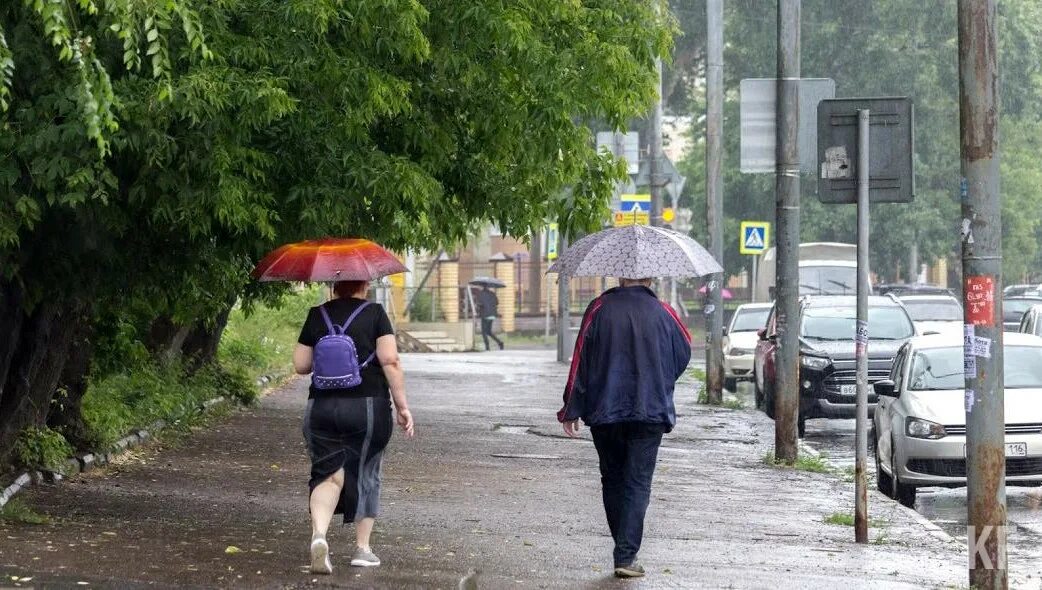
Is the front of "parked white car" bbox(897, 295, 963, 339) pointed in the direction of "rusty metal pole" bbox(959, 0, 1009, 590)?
yes

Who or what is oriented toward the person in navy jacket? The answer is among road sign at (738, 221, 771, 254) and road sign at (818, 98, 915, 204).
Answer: road sign at (738, 221, 771, 254)

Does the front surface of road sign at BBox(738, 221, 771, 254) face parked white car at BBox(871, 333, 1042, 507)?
yes

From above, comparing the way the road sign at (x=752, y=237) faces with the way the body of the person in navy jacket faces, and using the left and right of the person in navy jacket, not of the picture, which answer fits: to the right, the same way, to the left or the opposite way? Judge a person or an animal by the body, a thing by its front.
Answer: the opposite way

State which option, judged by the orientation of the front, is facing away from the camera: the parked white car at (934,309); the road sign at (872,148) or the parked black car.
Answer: the road sign

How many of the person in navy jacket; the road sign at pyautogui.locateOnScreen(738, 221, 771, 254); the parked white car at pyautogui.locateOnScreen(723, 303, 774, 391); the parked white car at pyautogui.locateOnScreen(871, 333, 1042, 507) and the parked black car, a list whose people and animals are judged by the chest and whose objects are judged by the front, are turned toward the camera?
4

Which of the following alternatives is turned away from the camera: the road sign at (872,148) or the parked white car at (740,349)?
the road sign

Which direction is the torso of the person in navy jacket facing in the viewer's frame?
away from the camera

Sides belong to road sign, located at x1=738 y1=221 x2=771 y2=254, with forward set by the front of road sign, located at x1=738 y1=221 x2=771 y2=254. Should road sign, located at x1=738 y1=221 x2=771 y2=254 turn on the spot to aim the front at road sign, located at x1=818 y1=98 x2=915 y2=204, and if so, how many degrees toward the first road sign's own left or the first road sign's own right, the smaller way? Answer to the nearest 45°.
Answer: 0° — it already faces it

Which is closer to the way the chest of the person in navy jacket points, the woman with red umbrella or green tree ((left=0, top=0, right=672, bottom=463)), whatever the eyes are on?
the green tree

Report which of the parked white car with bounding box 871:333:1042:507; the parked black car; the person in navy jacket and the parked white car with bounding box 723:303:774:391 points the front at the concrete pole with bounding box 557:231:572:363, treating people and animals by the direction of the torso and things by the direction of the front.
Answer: the person in navy jacket

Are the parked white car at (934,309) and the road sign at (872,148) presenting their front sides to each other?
yes

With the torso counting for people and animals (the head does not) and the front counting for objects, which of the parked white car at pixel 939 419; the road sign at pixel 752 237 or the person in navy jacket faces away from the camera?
the person in navy jacket

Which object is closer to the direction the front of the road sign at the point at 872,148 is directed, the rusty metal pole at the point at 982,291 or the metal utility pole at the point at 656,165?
the metal utility pole

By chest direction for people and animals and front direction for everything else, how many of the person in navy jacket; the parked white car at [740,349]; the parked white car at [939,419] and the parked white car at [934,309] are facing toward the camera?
3

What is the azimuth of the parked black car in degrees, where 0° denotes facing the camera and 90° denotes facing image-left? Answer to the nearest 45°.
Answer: approximately 0°

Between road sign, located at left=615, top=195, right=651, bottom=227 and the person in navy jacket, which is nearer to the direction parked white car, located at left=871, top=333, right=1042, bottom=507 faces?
the person in navy jacket

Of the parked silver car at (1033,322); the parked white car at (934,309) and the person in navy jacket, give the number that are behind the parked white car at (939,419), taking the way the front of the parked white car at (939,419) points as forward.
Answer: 2
